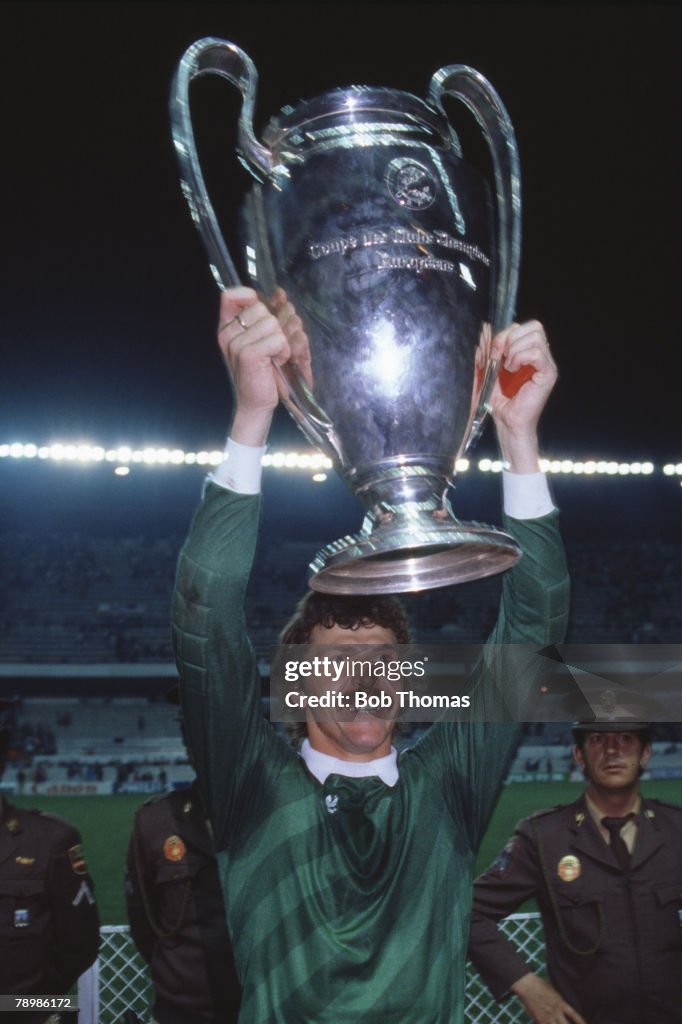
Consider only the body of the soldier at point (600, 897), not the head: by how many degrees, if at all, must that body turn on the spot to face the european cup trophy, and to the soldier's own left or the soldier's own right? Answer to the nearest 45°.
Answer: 0° — they already face it

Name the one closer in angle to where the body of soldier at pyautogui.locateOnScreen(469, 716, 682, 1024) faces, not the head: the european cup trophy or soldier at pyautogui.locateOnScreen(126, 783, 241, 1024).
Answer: the european cup trophy

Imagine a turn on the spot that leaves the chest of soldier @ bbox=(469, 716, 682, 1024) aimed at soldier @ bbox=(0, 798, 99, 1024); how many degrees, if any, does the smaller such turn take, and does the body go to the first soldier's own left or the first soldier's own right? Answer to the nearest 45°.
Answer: approximately 90° to the first soldier's own right

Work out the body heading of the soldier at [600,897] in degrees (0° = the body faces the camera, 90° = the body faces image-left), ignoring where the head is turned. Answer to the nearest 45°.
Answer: approximately 0°

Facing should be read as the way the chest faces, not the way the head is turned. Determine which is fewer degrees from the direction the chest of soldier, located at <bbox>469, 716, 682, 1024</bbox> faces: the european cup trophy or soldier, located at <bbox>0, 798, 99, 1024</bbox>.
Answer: the european cup trophy

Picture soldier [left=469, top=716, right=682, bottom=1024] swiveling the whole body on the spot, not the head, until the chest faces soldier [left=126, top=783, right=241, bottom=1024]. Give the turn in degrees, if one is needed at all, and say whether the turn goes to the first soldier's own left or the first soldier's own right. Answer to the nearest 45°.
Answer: approximately 90° to the first soldier's own right
